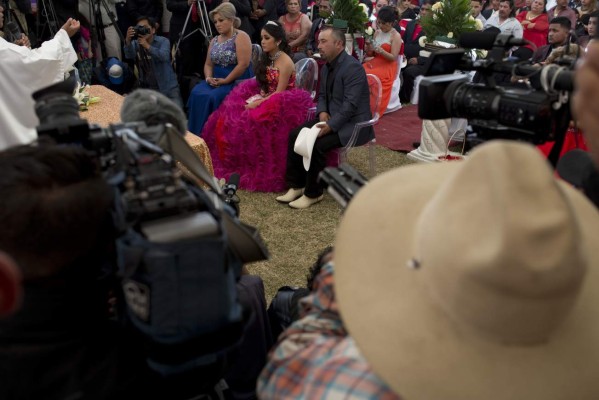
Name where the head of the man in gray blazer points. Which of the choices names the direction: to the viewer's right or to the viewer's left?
to the viewer's left

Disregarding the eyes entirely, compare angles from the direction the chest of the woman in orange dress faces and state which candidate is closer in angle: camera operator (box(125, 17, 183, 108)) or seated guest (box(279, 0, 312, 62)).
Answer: the camera operator

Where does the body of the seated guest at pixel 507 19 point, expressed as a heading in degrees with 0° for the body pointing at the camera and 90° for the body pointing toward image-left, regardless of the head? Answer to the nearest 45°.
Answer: approximately 45°

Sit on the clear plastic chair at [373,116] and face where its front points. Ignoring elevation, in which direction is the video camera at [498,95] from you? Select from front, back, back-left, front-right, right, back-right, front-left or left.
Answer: left

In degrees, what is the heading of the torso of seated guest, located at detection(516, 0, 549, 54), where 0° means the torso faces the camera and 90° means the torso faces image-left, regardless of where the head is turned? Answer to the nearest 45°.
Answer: approximately 45°

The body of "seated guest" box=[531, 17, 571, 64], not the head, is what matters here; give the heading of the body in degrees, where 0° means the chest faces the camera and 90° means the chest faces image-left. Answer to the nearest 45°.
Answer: approximately 45°
